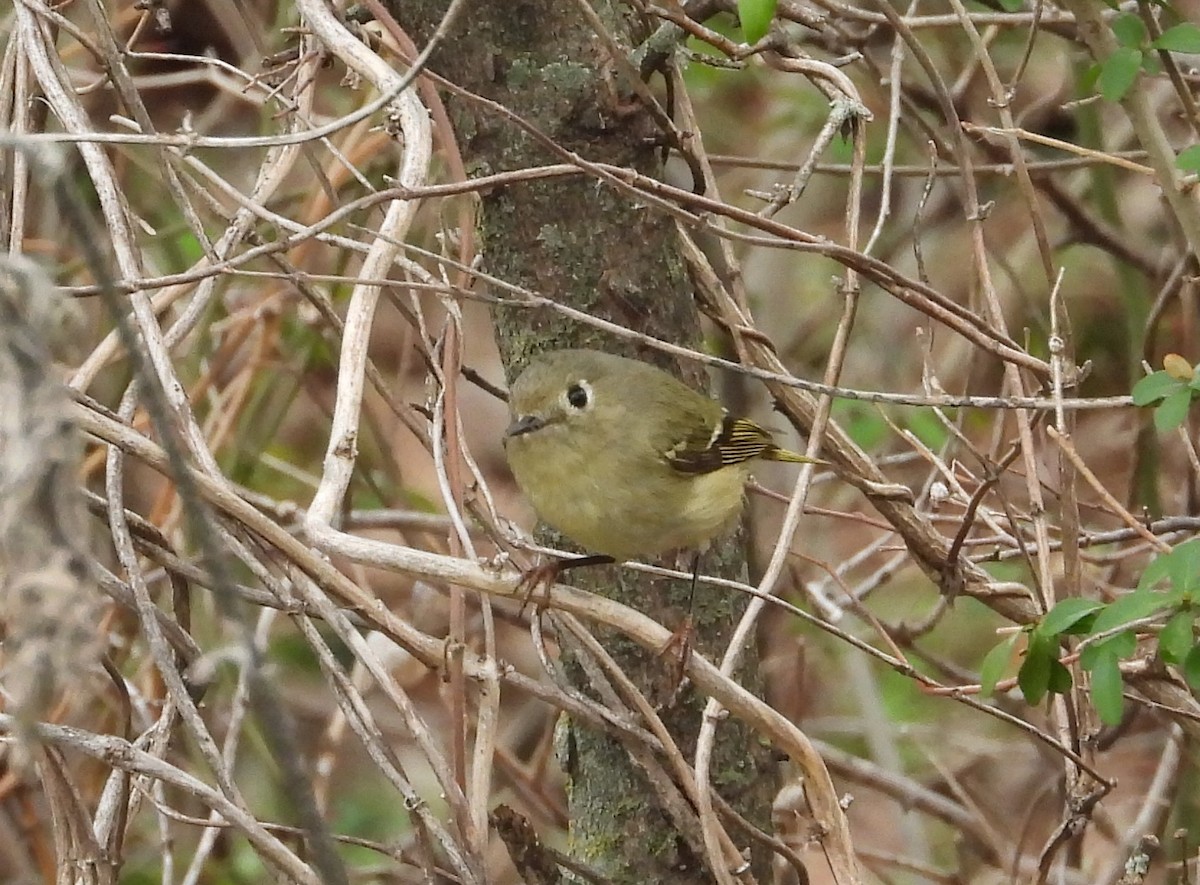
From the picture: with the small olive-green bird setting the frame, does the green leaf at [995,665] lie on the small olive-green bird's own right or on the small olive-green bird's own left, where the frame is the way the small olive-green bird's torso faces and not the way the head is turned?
on the small olive-green bird's own left

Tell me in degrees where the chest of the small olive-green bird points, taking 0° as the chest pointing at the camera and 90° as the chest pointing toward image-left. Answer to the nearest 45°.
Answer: approximately 45°

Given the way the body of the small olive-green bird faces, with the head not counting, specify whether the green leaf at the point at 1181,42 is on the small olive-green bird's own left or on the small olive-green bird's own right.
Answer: on the small olive-green bird's own left

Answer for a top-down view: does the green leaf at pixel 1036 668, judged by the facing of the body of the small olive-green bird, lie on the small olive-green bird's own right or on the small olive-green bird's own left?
on the small olive-green bird's own left
